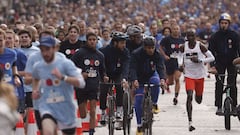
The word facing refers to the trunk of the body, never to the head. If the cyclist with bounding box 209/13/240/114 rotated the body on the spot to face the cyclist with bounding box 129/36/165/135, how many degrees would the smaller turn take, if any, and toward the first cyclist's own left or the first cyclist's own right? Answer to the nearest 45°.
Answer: approximately 45° to the first cyclist's own right

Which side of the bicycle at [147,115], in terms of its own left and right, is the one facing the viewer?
front

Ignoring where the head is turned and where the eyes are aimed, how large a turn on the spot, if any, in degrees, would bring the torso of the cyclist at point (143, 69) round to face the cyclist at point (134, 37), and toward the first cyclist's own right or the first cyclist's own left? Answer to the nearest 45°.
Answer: approximately 180°

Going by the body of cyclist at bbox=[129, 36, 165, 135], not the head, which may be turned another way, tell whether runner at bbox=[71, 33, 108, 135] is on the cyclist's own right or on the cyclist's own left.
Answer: on the cyclist's own right

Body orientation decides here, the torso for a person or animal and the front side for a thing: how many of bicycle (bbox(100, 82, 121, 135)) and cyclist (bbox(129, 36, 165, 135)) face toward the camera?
2

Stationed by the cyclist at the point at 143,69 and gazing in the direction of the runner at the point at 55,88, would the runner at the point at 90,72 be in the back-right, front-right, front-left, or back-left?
front-right

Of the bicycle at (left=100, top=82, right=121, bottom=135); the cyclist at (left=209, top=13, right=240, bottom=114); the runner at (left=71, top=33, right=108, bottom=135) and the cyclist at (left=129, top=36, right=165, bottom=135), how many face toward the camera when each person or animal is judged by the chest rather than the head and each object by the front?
4

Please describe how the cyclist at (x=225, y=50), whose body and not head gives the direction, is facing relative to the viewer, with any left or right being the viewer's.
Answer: facing the viewer

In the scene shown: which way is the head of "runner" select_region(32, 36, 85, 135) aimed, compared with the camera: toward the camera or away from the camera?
toward the camera

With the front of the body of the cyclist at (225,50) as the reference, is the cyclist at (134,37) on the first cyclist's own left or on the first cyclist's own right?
on the first cyclist's own right

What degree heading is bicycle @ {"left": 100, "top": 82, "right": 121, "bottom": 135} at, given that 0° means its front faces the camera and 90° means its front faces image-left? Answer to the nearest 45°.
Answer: approximately 0°

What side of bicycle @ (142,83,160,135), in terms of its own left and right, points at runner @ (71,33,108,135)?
right

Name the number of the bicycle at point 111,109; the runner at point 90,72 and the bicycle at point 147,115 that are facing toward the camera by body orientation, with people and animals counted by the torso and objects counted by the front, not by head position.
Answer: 3
